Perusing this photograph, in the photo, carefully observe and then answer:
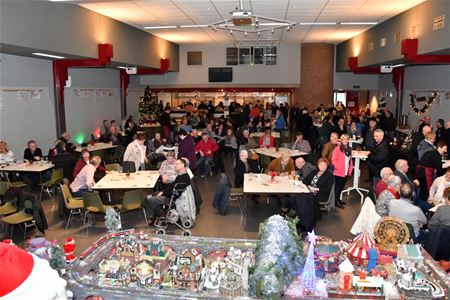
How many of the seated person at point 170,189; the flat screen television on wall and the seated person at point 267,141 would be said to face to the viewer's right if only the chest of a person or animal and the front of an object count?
0

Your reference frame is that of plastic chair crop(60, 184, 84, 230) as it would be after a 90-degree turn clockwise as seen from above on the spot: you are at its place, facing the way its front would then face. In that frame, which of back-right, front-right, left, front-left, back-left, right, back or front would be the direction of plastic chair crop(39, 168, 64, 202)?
back

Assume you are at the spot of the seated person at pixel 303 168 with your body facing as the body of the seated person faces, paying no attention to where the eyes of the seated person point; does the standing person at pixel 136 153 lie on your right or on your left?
on your right

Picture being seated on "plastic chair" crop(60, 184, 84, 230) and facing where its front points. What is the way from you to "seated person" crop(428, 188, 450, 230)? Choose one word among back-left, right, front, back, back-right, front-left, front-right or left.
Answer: front-right

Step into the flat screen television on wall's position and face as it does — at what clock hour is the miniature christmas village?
The miniature christmas village is roughly at 12 o'clock from the flat screen television on wall.

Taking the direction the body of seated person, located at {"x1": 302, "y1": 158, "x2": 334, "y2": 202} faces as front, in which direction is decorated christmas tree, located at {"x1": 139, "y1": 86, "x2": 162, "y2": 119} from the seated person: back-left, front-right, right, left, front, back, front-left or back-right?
right

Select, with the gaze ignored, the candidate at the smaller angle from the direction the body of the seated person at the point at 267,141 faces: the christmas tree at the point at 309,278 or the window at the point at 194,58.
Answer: the christmas tree

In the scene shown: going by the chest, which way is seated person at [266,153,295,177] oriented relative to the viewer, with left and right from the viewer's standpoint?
facing the viewer

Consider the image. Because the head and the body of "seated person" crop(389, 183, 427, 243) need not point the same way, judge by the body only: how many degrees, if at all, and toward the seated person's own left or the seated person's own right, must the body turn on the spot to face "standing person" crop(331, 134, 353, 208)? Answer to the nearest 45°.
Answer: approximately 90° to the seated person's own left

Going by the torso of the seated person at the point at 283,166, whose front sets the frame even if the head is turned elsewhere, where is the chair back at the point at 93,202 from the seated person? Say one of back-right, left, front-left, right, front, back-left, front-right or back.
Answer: front-right

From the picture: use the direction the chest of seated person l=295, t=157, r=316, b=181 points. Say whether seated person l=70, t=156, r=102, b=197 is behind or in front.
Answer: in front

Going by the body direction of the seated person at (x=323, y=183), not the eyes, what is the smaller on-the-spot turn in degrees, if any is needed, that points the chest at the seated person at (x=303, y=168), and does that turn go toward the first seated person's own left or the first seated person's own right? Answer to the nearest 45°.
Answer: approximately 90° to the first seated person's own right

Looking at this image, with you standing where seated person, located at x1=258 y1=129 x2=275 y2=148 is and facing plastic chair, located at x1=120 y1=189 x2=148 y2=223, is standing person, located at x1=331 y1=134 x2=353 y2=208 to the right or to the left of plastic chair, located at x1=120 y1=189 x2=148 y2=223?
left

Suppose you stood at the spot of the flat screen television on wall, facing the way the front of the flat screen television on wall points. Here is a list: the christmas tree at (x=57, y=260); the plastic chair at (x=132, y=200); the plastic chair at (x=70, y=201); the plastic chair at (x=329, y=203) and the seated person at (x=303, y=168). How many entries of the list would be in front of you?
5

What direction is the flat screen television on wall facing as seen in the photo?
toward the camera

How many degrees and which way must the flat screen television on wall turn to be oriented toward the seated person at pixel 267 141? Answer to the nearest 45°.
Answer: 0° — it already faces them
